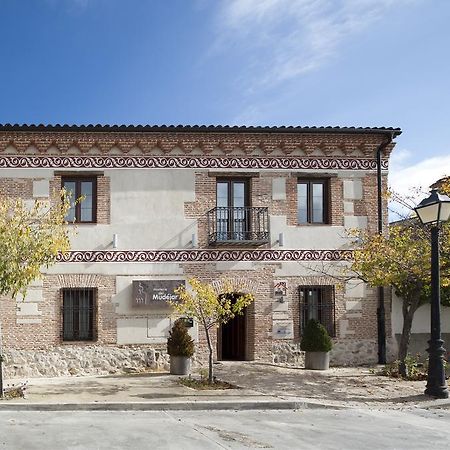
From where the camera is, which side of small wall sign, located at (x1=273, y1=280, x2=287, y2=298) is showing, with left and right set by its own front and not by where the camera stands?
front

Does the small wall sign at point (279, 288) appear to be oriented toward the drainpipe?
no

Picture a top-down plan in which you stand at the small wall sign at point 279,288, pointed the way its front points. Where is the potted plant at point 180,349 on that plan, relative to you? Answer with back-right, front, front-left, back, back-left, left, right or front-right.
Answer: front-right

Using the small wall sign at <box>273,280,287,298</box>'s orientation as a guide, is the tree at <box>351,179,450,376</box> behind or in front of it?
in front

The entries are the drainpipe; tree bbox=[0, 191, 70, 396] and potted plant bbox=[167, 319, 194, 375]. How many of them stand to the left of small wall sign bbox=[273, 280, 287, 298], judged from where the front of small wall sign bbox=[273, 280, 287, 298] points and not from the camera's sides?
1

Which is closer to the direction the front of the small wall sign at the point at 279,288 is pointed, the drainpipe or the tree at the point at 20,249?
the tree

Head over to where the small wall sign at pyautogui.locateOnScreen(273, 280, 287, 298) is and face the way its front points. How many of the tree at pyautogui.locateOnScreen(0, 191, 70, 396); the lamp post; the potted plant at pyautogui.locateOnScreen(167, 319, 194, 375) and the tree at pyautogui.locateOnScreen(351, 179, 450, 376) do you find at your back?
0

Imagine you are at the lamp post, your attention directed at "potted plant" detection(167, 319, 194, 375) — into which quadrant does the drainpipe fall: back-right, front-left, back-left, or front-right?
front-right

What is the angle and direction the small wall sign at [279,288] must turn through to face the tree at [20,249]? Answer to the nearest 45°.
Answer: approximately 45° to its right

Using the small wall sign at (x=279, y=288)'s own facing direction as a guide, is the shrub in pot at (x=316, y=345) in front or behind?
in front
